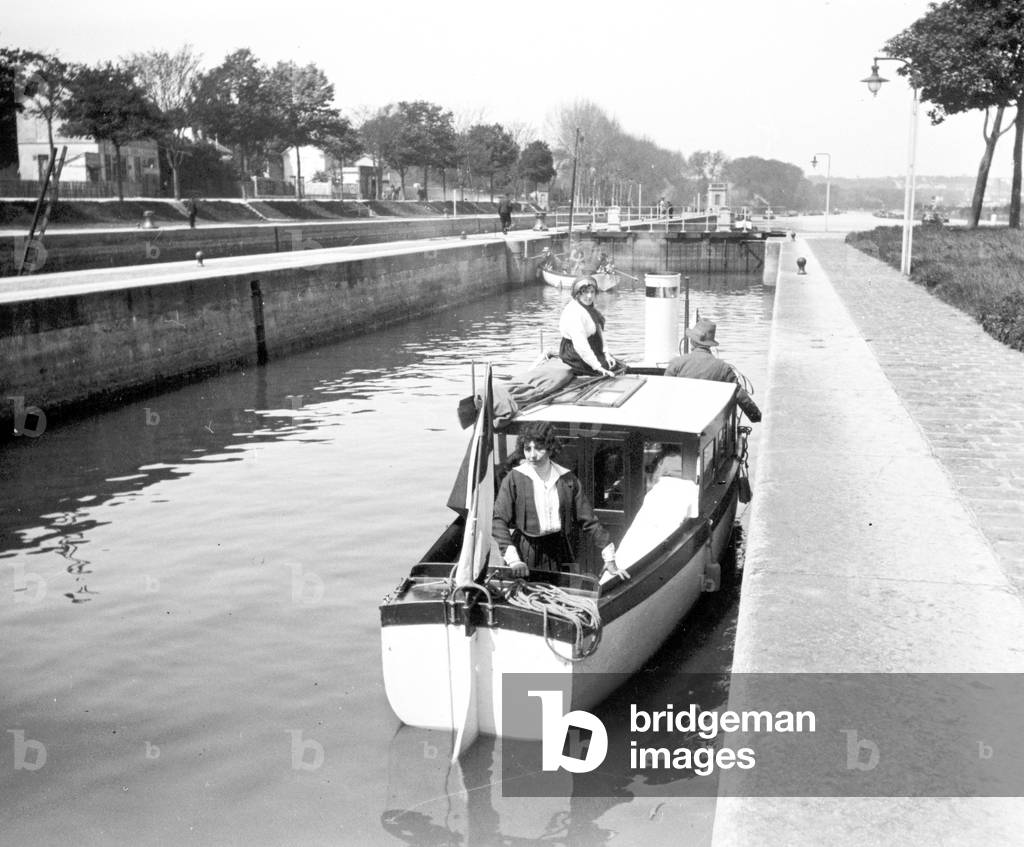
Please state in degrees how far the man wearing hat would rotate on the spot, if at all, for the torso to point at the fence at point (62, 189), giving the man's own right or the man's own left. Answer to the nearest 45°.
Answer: approximately 45° to the man's own left

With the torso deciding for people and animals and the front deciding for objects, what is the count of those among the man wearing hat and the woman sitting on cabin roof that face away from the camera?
1

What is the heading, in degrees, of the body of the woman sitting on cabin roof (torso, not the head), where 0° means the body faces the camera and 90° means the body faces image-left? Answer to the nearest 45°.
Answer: approximately 315°

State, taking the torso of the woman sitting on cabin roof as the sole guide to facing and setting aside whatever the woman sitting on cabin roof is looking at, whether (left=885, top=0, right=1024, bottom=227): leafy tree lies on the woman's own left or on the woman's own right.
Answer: on the woman's own left

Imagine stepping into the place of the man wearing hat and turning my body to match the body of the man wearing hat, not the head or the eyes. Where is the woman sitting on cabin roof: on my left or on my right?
on my left

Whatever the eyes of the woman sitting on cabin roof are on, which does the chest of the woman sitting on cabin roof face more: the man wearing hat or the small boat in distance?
the man wearing hat

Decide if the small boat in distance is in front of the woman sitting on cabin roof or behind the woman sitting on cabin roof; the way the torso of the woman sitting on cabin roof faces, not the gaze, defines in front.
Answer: behind

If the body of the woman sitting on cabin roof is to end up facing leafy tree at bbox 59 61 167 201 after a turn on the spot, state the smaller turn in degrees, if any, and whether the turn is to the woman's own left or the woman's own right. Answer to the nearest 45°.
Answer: approximately 180°

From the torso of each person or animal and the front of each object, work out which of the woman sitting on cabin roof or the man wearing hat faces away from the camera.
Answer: the man wearing hat

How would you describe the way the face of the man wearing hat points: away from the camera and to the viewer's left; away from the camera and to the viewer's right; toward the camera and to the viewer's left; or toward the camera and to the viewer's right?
away from the camera and to the viewer's right

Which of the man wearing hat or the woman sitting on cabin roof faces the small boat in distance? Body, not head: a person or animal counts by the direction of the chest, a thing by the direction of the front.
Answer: the man wearing hat
